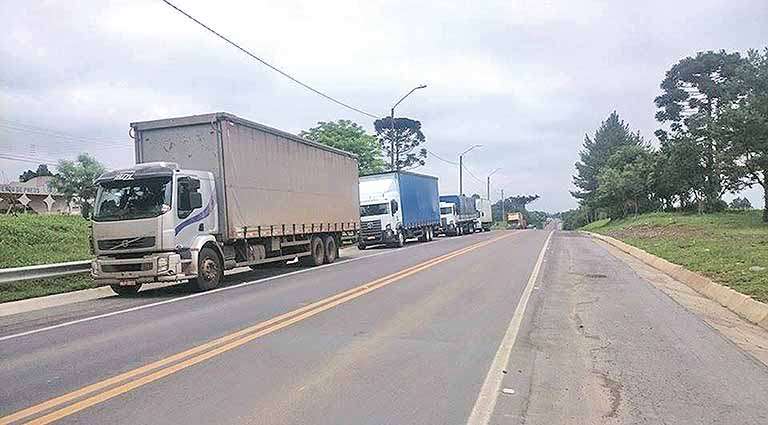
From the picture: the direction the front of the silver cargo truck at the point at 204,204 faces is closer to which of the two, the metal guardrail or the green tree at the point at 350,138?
the metal guardrail

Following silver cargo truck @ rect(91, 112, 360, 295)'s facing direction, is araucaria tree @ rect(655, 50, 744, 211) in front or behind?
behind

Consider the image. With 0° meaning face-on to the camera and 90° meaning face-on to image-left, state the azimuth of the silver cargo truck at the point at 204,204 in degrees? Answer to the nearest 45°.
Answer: approximately 45°

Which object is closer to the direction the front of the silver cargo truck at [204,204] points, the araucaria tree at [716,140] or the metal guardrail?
the metal guardrail

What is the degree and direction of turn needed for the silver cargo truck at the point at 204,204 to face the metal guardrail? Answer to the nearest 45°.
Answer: approximately 45° to its right
